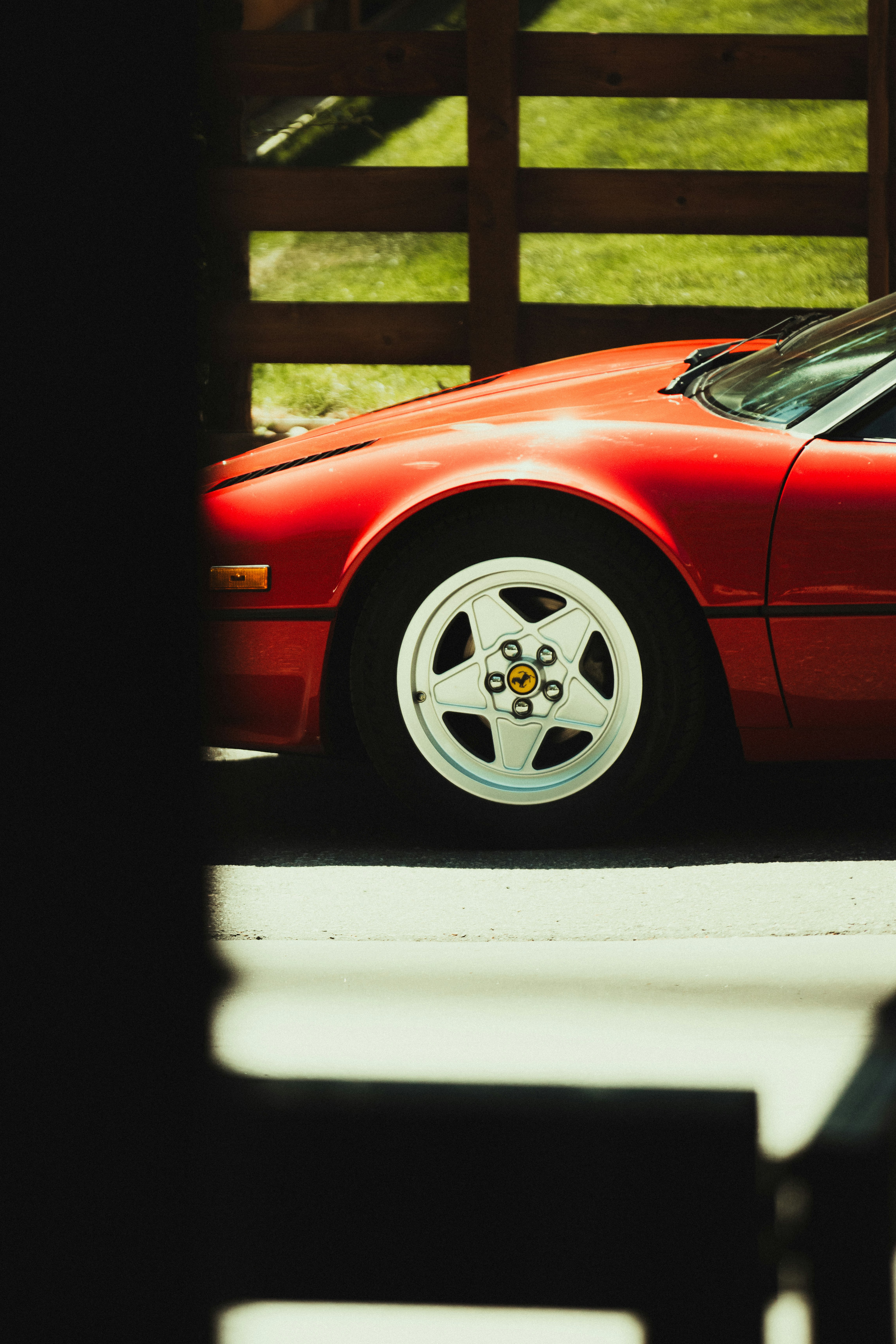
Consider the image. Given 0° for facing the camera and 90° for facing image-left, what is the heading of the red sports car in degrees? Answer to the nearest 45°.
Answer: approximately 90°

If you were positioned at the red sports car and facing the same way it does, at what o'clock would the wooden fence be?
The wooden fence is roughly at 3 o'clock from the red sports car.
